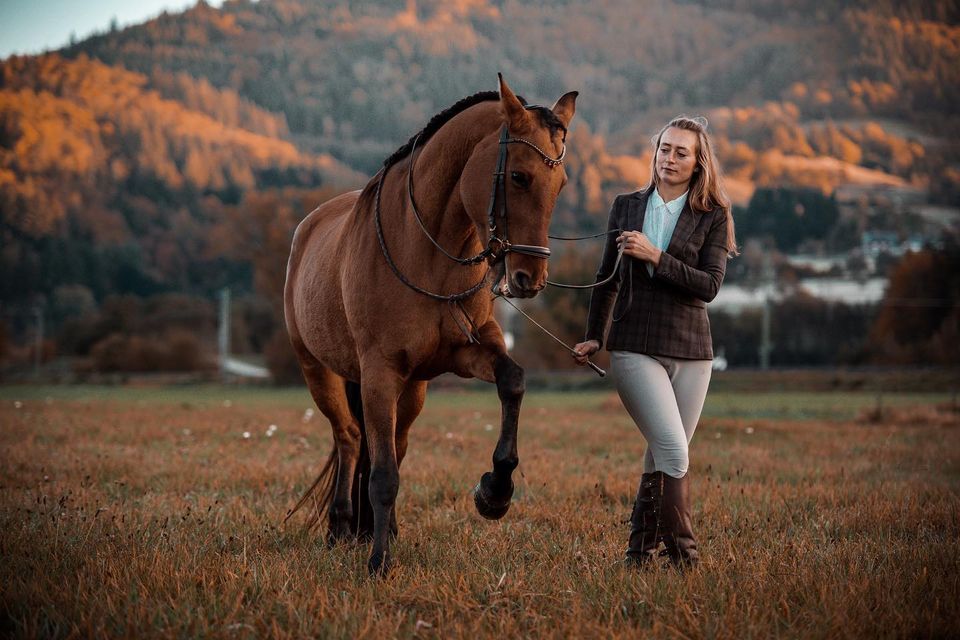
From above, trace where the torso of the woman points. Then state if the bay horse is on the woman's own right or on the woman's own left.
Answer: on the woman's own right

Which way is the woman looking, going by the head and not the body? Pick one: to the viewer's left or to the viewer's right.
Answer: to the viewer's left

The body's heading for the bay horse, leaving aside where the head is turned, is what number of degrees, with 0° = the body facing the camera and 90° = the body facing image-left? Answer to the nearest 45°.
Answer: approximately 315°

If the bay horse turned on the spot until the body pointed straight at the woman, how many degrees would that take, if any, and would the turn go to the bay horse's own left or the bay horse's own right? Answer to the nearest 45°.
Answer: approximately 45° to the bay horse's own left
